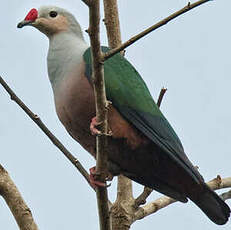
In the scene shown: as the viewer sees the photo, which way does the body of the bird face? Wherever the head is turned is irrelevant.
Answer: to the viewer's left

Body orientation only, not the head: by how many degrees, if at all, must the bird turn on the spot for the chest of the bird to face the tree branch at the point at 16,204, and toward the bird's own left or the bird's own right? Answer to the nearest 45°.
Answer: approximately 45° to the bird's own left

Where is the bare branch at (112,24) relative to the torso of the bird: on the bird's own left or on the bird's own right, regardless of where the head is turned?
on the bird's own right
